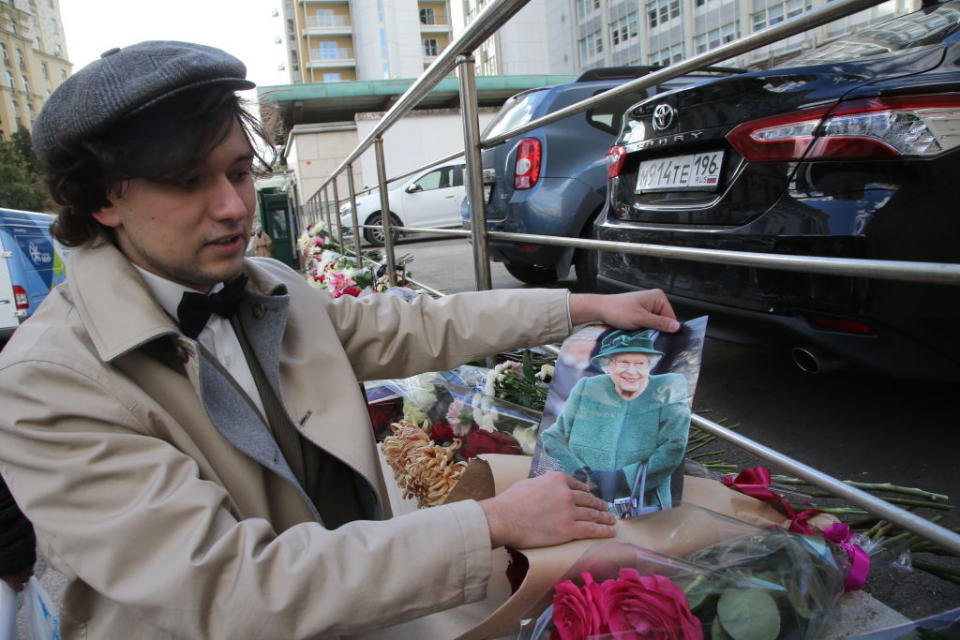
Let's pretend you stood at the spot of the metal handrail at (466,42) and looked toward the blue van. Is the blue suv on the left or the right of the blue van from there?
right

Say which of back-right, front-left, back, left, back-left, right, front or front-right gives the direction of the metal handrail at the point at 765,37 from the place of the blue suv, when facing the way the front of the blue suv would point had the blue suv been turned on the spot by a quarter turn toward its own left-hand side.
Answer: back-left

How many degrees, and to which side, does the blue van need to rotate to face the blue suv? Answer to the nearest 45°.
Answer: approximately 90° to its right

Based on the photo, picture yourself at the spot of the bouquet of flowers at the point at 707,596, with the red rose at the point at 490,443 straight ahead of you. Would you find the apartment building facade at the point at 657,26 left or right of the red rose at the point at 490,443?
right

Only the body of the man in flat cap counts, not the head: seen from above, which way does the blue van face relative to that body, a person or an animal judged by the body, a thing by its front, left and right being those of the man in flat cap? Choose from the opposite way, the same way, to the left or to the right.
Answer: to the left

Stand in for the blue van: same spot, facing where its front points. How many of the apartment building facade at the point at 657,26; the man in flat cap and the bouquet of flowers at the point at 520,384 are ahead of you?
1

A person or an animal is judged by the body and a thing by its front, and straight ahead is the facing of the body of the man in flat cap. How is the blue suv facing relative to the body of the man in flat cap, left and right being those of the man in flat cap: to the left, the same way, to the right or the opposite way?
to the left

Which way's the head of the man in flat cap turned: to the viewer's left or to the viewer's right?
to the viewer's right

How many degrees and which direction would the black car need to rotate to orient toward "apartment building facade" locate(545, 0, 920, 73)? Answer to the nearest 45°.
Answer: approximately 45° to its left

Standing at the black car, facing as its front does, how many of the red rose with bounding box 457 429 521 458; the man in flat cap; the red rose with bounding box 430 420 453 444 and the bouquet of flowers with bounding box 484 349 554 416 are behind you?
4

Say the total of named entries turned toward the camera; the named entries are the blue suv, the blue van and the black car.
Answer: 0

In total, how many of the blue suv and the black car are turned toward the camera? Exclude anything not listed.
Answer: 0

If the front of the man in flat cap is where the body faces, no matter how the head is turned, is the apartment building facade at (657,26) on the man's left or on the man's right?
on the man's left

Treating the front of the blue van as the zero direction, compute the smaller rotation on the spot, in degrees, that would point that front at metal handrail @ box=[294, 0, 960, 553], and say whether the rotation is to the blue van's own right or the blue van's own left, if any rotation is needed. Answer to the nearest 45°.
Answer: approximately 135° to the blue van's own right

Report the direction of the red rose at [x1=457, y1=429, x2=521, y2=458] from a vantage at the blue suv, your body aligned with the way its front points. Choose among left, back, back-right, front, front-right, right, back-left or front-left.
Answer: back-right

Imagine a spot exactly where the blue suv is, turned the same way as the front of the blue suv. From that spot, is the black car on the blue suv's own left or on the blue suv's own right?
on the blue suv's own right

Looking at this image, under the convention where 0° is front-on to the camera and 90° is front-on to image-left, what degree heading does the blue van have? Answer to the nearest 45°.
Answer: approximately 225°
